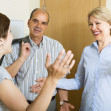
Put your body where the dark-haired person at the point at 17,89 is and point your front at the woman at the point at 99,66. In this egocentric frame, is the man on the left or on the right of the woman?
left

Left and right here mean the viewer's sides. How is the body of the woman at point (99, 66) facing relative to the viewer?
facing the viewer and to the left of the viewer

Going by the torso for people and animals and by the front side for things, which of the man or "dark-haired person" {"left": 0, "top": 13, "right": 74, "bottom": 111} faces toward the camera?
the man

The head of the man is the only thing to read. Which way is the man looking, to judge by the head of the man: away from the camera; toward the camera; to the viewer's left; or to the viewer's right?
toward the camera

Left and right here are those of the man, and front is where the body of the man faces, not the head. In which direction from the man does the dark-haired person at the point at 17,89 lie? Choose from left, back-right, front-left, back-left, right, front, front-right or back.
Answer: front

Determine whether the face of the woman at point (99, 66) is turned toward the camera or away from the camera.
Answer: toward the camera

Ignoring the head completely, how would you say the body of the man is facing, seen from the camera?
toward the camera

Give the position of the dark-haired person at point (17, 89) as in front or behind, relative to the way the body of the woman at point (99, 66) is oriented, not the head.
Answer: in front

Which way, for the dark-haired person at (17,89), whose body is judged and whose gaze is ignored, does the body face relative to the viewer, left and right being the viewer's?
facing away from the viewer and to the right of the viewer

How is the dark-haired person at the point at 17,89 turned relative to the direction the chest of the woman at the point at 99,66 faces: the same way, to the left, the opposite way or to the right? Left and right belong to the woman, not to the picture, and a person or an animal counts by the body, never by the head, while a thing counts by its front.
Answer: the opposite way
